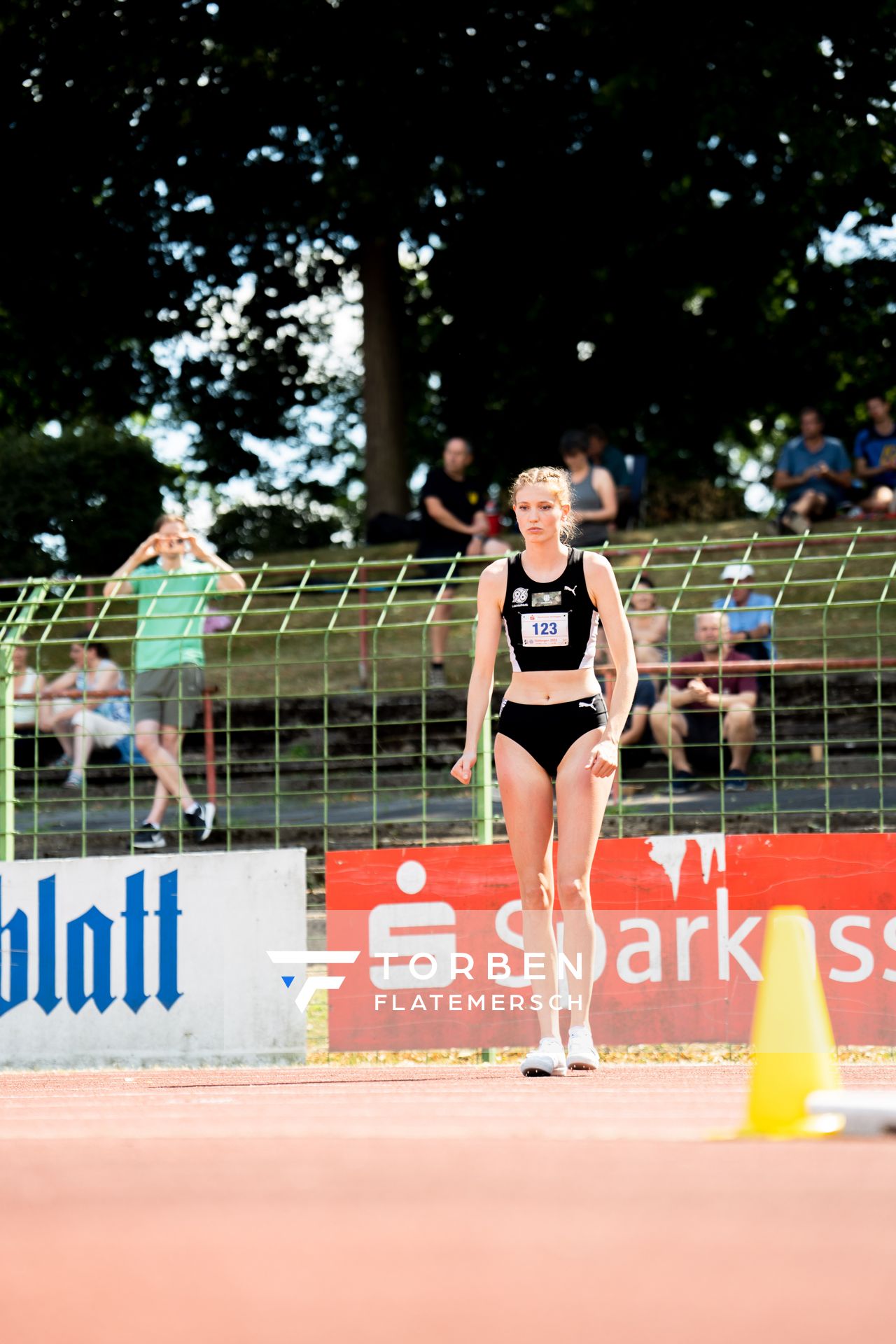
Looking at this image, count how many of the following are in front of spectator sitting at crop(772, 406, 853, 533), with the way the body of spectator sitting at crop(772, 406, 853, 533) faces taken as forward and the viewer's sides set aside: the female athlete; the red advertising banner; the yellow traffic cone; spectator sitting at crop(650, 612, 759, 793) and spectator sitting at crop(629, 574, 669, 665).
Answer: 5

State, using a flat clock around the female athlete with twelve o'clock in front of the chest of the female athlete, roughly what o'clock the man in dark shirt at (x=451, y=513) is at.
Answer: The man in dark shirt is roughly at 6 o'clock from the female athlete.

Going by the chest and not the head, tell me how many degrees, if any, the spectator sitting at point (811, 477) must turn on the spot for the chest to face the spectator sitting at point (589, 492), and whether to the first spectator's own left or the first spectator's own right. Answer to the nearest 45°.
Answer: approximately 45° to the first spectator's own right

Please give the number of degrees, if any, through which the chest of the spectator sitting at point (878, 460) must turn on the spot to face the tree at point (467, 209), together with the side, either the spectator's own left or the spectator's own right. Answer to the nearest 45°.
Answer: approximately 135° to the spectator's own right

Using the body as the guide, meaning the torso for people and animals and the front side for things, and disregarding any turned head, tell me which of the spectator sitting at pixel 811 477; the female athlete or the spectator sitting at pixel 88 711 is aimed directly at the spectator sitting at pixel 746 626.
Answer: the spectator sitting at pixel 811 477

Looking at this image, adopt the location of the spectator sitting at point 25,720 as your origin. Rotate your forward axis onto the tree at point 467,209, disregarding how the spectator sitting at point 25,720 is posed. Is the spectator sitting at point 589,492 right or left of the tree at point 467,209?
right

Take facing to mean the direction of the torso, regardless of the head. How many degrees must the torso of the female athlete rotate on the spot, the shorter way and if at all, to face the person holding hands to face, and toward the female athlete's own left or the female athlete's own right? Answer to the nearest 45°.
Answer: approximately 135° to the female athlete's own right

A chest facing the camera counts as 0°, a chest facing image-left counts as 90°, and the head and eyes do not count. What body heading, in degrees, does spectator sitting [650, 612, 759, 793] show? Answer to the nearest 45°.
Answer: approximately 0°
